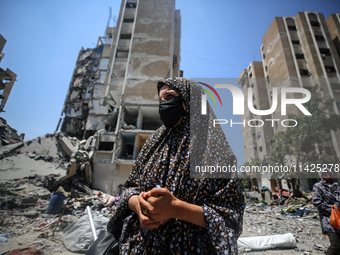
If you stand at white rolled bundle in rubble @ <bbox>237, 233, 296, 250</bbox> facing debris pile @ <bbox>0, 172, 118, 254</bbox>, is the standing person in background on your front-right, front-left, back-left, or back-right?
back-left

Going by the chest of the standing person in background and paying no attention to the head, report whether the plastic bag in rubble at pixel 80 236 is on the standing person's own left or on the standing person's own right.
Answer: on the standing person's own right
